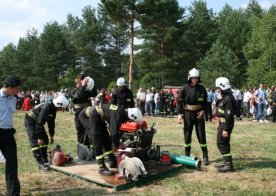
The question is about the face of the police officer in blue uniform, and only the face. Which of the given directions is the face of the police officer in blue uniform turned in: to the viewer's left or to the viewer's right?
to the viewer's right

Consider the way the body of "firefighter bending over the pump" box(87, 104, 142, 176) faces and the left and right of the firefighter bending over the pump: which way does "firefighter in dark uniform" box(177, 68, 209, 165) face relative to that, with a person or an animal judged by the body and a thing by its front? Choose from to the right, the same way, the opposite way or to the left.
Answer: to the right

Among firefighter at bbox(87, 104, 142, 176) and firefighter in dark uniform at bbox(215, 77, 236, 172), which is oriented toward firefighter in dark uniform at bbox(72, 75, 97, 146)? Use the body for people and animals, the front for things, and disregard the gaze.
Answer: firefighter in dark uniform at bbox(215, 77, 236, 172)

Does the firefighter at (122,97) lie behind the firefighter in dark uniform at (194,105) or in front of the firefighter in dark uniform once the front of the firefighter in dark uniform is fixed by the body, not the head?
behind

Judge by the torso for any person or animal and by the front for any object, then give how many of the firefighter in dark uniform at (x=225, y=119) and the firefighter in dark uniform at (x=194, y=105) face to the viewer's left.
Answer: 1

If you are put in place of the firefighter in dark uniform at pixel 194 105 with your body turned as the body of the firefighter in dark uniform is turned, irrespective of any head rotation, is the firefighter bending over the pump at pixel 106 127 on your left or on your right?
on your right

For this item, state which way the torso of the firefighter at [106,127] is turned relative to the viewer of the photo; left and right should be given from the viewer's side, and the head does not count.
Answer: facing to the right of the viewer

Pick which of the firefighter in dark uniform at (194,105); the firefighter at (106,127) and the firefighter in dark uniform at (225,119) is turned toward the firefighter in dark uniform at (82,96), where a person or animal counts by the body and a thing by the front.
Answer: the firefighter in dark uniform at (225,119)

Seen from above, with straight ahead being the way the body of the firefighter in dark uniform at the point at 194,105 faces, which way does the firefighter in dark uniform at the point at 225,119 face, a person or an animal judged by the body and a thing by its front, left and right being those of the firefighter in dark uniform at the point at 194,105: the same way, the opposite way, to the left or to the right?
to the right

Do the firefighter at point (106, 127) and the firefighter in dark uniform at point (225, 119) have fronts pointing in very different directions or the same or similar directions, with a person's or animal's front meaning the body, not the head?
very different directions

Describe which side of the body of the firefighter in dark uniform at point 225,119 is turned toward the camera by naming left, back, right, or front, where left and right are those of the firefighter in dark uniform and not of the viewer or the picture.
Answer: left
